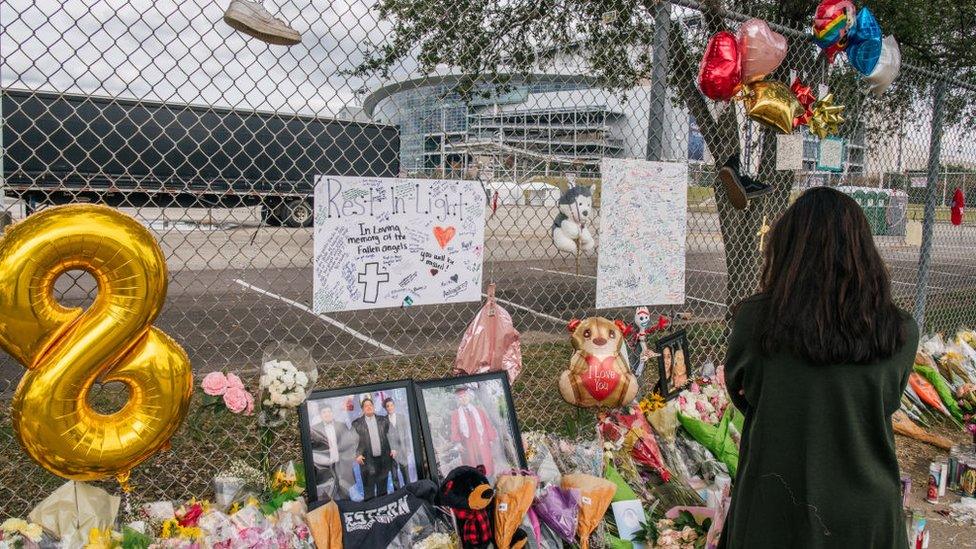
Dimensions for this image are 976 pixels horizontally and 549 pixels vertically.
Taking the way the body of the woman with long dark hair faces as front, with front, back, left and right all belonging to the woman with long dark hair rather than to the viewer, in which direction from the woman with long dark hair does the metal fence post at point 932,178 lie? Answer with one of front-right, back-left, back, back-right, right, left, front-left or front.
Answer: front

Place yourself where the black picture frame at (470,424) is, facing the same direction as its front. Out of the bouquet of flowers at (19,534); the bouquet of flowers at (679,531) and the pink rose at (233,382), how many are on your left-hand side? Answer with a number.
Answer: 1

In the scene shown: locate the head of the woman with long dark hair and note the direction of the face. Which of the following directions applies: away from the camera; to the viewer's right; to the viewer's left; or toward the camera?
away from the camera

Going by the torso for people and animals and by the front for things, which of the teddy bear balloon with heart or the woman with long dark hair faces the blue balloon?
the woman with long dark hair

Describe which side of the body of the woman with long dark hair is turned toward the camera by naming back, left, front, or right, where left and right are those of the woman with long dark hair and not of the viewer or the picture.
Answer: back

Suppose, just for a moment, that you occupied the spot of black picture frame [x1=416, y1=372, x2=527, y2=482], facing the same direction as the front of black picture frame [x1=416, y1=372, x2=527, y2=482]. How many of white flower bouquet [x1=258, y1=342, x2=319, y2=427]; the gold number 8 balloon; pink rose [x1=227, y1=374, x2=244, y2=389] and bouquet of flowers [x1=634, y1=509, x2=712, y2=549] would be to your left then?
1

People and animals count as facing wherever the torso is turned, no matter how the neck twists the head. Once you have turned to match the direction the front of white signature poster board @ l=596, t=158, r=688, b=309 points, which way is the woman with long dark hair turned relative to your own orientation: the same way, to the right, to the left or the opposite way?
the opposite way

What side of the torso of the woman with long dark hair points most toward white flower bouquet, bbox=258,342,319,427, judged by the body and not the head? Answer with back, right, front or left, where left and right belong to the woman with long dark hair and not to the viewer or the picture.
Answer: left

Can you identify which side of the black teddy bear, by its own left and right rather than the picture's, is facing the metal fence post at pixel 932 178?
left

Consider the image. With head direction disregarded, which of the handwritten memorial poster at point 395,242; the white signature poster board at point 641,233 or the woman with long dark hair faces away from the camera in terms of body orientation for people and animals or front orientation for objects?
the woman with long dark hair

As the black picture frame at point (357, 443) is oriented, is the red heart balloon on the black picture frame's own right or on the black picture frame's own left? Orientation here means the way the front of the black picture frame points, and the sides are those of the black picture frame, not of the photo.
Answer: on the black picture frame's own left

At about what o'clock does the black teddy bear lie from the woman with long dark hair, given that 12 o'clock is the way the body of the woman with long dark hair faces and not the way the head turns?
The black teddy bear is roughly at 9 o'clock from the woman with long dark hair.

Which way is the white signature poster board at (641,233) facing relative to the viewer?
toward the camera

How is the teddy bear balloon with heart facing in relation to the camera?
toward the camera
